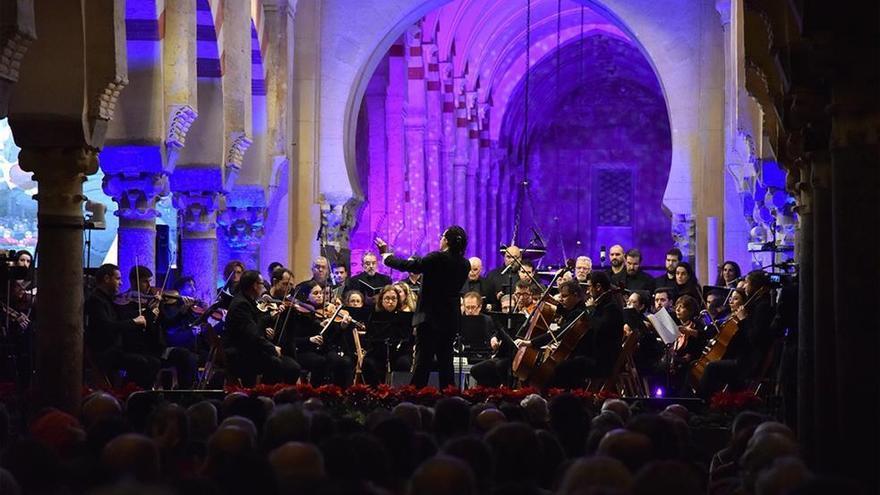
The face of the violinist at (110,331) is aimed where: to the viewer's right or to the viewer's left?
to the viewer's right

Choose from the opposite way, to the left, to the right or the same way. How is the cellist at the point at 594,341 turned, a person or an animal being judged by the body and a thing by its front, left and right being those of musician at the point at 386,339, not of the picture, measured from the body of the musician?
to the right

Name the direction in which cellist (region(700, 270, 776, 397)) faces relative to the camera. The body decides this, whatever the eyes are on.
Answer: to the viewer's left

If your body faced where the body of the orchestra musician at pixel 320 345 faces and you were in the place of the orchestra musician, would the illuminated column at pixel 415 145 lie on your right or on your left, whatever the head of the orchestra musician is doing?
on your left

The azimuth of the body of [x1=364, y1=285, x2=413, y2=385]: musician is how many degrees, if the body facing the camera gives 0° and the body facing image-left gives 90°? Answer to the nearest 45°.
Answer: approximately 0°

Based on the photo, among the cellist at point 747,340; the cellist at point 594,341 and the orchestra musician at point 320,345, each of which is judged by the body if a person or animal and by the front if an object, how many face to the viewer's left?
2

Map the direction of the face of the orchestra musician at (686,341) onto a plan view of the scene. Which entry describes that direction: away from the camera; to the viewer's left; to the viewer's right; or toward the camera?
to the viewer's left

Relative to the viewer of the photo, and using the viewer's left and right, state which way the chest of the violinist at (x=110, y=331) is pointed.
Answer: facing to the right of the viewer

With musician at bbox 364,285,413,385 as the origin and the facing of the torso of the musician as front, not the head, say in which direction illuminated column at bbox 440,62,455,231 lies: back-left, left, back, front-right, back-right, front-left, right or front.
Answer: back

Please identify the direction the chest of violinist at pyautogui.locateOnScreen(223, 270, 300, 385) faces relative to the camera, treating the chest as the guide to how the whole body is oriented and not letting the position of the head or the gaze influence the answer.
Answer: to the viewer's right

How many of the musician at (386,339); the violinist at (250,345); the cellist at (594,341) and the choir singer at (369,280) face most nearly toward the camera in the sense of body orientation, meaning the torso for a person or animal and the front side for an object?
2
